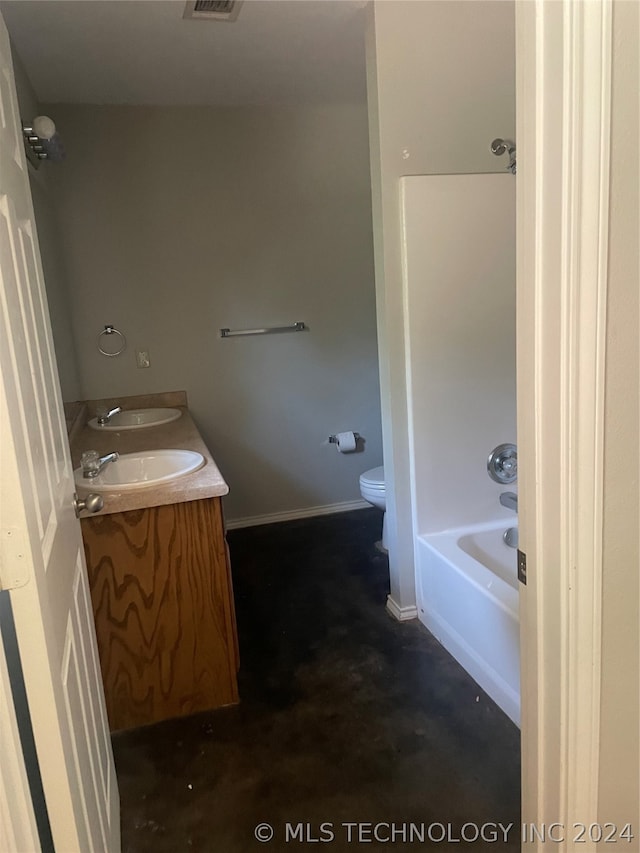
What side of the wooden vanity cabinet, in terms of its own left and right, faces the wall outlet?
left

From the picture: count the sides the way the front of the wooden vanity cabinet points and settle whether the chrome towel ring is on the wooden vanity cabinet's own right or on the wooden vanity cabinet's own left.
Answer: on the wooden vanity cabinet's own left

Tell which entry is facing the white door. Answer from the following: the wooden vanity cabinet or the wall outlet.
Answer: the wall outlet

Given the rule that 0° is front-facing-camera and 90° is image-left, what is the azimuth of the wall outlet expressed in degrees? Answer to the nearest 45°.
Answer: approximately 0°

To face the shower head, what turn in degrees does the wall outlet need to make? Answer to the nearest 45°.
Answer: approximately 45° to its left

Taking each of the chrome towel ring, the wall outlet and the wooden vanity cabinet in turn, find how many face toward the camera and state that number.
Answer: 2

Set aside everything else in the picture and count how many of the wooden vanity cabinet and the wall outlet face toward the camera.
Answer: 1

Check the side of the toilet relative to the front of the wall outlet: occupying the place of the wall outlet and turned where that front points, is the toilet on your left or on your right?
on your left

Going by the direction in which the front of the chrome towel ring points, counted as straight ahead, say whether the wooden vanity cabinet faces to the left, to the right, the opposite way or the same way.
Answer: to the left

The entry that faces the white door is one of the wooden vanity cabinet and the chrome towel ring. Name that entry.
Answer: the chrome towel ring

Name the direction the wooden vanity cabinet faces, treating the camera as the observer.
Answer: facing to the right of the viewer
